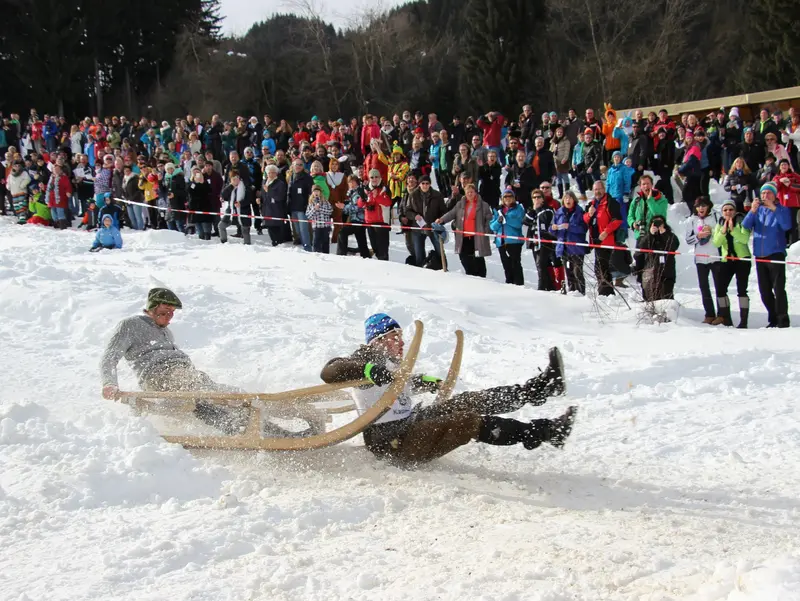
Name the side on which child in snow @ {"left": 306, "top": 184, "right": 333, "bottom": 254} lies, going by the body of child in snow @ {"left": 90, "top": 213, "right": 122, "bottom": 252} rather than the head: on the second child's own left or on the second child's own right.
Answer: on the second child's own left

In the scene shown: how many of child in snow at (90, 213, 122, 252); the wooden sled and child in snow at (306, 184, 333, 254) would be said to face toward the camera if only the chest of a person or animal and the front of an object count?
2

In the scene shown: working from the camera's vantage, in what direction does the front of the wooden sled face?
facing to the right of the viewer

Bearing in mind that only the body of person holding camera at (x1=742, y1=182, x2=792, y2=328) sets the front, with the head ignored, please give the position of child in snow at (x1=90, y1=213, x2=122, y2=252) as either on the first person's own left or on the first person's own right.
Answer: on the first person's own right

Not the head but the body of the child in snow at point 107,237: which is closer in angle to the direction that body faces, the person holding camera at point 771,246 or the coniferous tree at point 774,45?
the person holding camera

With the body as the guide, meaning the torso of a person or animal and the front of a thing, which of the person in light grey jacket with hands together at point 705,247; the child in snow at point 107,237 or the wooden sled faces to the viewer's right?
the wooden sled

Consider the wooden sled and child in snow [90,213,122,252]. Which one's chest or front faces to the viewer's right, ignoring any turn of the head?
the wooden sled

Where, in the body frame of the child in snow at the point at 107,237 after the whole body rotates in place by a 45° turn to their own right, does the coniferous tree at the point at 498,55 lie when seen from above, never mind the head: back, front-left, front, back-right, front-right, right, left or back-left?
back

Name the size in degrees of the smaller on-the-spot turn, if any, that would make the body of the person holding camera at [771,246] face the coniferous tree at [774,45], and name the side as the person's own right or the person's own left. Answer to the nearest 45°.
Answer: approximately 135° to the person's own right

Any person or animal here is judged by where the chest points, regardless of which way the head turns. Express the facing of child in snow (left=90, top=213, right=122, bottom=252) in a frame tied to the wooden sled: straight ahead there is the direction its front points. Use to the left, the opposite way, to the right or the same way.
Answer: to the right

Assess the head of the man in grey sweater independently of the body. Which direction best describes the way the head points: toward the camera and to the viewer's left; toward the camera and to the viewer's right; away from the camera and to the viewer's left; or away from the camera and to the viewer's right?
toward the camera and to the viewer's right
